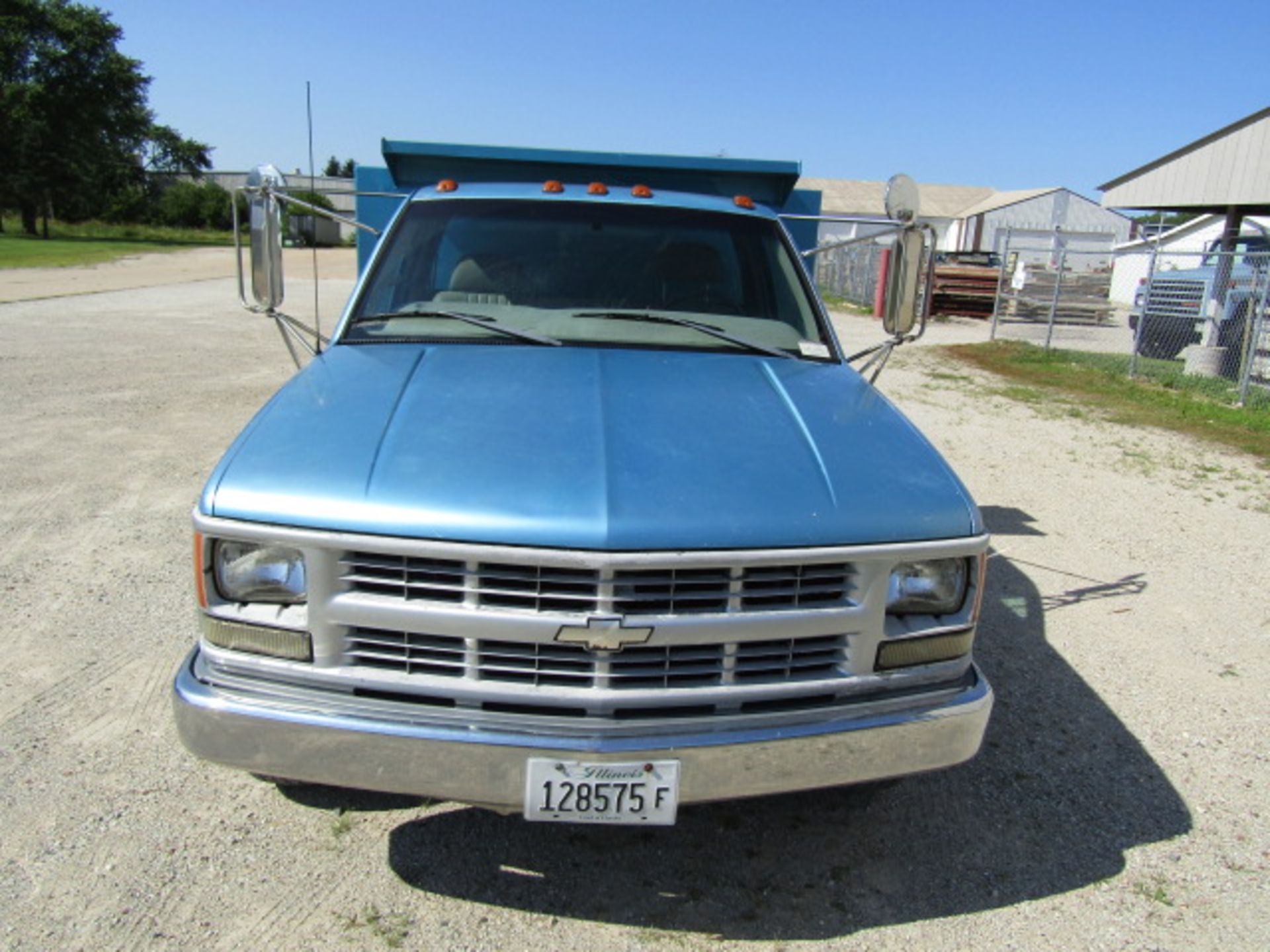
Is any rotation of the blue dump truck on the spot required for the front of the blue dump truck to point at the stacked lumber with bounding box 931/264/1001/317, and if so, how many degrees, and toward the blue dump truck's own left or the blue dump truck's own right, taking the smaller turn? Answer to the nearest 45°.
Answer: approximately 135° to the blue dump truck's own left

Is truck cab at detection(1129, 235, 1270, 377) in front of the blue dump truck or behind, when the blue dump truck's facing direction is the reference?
behind

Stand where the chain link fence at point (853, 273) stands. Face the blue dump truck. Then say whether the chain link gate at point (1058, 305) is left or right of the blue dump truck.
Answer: left

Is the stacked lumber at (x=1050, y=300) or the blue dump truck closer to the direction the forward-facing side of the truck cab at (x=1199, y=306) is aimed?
the blue dump truck

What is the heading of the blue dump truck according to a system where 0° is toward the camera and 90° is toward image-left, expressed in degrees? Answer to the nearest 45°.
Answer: approximately 0°

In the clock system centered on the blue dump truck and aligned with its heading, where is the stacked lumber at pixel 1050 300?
The stacked lumber is roughly at 7 o'clock from the blue dump truck.

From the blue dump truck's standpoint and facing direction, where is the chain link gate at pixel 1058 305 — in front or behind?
behind

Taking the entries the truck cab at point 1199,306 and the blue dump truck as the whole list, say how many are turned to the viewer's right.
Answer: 0

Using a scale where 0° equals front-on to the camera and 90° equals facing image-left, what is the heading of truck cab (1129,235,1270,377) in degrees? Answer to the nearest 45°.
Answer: approximately 45°
